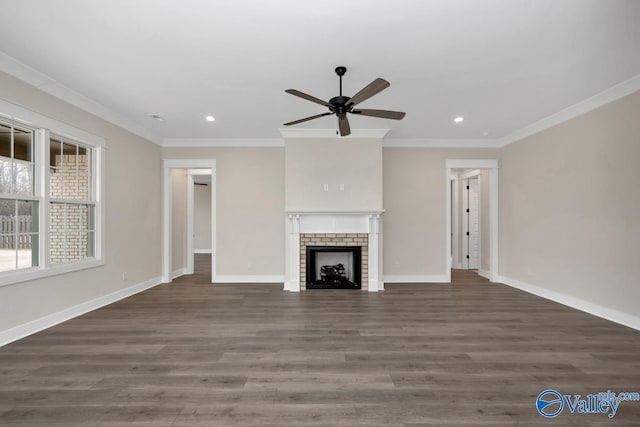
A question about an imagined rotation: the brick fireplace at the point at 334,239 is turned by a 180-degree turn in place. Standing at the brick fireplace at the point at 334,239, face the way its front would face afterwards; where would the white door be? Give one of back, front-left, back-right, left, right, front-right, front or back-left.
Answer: front-right

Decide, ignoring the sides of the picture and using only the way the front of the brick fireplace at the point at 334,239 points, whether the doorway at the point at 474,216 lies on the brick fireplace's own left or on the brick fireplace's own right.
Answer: on the brick fireplace's own left

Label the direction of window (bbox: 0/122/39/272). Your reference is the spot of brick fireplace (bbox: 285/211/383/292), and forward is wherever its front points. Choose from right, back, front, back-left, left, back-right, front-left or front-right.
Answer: front-right

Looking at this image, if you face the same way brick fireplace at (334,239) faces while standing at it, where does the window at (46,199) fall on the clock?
The window is roughly at 2 o'clock from the brick fireplace.

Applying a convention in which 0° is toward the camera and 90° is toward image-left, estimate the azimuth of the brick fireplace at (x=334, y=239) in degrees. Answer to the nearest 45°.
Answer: approximately 0°

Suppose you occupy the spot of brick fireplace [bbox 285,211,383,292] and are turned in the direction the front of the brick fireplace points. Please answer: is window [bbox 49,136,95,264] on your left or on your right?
on your right

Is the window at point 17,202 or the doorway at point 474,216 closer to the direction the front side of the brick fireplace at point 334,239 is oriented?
the window
